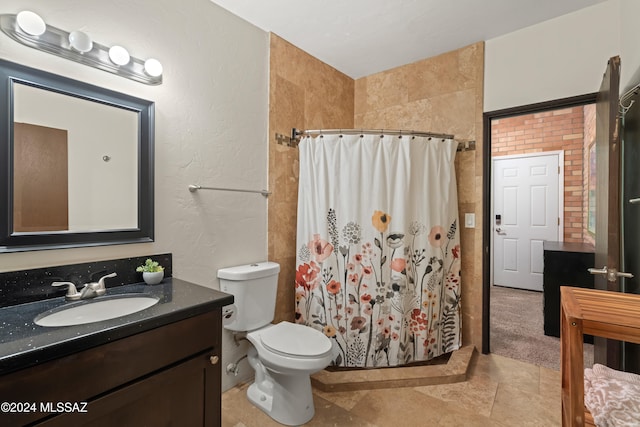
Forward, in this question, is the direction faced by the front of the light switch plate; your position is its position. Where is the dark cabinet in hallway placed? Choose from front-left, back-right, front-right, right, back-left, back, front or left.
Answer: back-left

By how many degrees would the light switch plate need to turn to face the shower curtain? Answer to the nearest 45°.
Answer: approximately 45° to its right

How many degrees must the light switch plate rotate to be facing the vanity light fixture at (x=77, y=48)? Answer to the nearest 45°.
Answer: approximately 45° to its right

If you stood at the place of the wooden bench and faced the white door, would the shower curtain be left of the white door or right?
left

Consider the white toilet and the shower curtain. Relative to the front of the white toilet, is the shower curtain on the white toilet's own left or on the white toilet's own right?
on the white toilet's own left

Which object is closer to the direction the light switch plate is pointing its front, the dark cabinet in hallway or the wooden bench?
the wooden bench

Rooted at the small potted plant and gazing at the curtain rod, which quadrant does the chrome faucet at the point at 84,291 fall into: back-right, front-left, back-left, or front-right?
back-right

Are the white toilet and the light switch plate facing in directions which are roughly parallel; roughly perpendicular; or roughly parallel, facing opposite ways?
roughly perpendicular

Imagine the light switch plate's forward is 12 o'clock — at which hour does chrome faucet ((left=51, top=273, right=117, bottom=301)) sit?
The chrome faucet is roughly at 1 o'clock from the light switch plate.

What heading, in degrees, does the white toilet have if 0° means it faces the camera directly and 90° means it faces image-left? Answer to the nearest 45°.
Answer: approximately 315°

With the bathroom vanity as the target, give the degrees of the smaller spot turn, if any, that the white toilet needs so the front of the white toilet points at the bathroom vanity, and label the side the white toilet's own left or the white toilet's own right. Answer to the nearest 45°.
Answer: approximately 90° to the white toilet's own right
